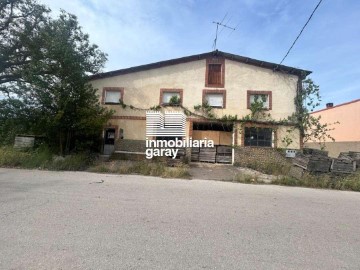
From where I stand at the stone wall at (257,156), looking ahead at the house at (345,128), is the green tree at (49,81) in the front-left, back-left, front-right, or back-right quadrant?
back-left

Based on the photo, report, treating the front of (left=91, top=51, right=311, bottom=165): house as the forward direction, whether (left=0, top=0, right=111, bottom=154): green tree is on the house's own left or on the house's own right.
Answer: on the house's own right

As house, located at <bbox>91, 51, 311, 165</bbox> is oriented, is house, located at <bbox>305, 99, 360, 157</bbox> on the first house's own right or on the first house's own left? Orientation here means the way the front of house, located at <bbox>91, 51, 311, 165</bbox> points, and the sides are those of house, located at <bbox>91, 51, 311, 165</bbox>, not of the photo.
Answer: on the first house's own left

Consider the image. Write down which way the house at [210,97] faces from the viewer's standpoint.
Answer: facing the viewer

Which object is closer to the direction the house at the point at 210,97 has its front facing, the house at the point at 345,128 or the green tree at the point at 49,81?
the green tree
